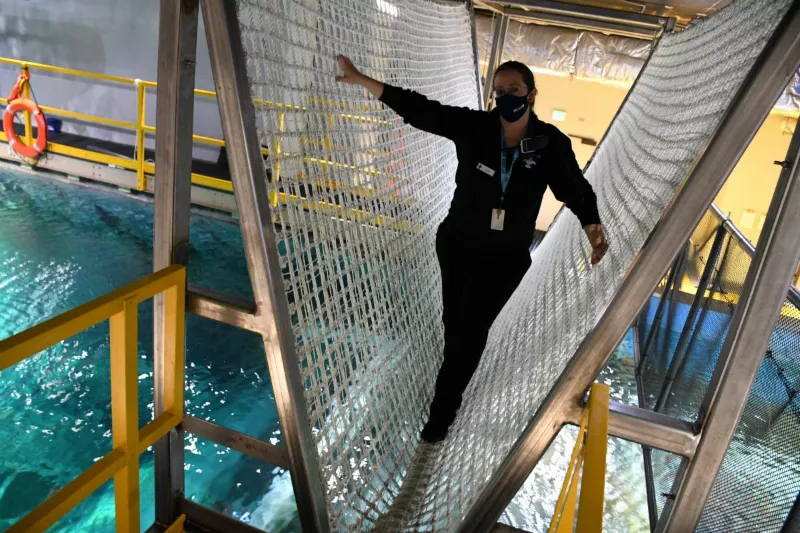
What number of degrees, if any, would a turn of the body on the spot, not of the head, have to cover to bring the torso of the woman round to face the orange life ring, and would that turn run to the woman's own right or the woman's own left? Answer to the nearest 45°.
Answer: approximately 135° to the woman's own right

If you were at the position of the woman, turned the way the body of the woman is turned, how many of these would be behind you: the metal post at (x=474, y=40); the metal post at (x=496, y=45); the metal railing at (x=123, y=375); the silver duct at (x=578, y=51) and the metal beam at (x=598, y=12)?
4

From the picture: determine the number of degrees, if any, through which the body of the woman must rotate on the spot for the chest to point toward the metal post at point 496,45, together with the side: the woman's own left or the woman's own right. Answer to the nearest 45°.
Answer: approximately 180°

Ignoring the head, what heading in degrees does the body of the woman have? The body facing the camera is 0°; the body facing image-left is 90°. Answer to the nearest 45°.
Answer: approximately 0°

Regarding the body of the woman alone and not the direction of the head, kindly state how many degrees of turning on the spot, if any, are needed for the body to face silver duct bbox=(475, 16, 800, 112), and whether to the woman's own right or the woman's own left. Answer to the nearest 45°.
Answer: approximately 180°

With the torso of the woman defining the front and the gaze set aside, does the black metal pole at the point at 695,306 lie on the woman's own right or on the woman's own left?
on the woman's own left

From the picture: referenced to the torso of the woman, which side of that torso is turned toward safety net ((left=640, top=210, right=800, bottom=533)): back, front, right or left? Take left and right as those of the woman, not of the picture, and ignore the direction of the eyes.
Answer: left

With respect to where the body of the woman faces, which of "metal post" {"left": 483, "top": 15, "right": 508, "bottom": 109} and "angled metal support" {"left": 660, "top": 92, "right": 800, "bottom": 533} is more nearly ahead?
the angled metal support

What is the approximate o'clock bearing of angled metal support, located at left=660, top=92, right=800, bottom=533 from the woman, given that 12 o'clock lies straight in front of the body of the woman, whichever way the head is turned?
The angled metal support is roughly at 11 o'clock from the woman.

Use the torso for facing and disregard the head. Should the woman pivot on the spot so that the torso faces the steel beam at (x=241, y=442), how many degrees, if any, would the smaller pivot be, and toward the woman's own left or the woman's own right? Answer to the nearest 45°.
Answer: approximately 45° to the woman's own right

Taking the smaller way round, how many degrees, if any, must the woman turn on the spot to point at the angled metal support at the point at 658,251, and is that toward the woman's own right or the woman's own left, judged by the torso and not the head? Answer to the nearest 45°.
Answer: approximately 45° to the woman's own left

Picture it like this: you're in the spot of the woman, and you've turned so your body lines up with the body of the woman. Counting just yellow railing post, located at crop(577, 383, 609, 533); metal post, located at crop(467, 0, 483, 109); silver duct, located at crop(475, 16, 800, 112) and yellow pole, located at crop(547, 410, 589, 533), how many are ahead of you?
2
